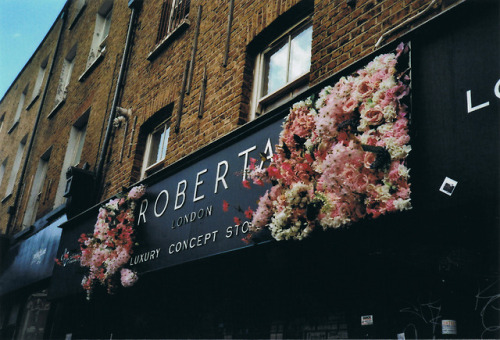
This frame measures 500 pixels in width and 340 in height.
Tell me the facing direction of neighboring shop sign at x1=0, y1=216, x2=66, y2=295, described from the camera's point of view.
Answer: facing the viewer and to the left of the viewer

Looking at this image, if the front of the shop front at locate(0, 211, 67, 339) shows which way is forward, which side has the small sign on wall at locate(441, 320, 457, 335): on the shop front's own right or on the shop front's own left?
on the shop front's own left

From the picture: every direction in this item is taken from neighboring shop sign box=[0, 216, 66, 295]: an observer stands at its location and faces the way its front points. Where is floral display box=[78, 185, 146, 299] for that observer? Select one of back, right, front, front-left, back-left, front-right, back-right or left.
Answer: front-left

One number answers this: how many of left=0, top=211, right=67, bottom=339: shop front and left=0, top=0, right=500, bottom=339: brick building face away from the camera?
0

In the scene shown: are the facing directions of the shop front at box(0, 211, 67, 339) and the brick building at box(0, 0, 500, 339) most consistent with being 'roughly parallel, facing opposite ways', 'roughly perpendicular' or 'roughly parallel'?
roughly parallel

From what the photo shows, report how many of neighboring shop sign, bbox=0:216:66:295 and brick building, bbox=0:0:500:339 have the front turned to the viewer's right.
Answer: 0

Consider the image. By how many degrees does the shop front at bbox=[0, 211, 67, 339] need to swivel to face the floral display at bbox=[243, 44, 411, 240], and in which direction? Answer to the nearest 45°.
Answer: approximately 45° to its left

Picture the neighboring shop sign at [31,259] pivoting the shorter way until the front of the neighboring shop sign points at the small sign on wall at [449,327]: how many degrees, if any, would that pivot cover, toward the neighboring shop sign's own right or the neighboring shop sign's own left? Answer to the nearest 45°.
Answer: approximately 45° to the neighboring shop sign's own left

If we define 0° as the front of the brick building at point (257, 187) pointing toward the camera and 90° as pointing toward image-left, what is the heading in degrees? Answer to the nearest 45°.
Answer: approximately 45°

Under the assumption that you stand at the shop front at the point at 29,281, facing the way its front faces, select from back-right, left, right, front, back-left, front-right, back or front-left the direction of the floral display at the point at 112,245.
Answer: front-left
